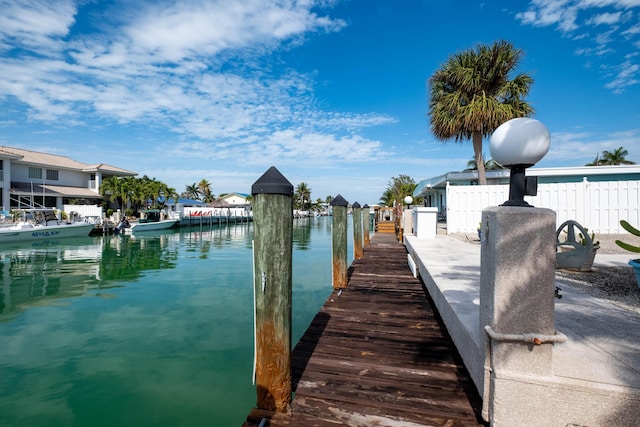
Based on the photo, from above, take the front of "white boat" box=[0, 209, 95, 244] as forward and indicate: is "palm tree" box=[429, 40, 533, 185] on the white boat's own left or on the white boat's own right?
on the white boat's own right

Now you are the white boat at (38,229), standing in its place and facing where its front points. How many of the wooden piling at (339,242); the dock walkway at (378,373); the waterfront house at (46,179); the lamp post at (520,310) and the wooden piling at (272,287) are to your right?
4

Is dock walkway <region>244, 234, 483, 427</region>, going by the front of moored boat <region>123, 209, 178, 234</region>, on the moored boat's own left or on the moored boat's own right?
on the moored boat's own right

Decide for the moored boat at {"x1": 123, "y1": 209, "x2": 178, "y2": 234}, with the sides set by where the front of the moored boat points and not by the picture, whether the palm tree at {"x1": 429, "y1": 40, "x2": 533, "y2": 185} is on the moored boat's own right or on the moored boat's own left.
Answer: on the moored boat's own right
